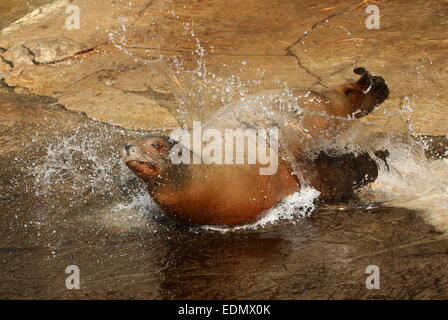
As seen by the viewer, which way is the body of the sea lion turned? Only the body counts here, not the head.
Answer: to the viewer's left
